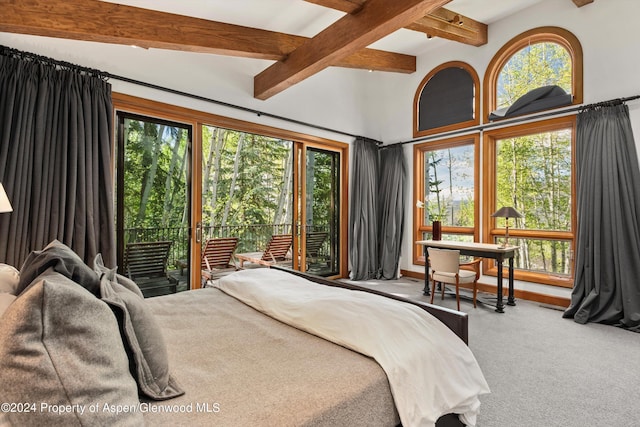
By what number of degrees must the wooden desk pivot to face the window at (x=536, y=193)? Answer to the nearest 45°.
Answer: approximately 180°

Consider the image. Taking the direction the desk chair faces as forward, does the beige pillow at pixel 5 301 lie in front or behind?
behind

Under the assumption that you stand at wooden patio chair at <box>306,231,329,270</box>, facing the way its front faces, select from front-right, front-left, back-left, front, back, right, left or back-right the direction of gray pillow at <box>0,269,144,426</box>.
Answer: front-left

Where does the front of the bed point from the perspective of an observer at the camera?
facing away from the viewer and to the right of the viewer

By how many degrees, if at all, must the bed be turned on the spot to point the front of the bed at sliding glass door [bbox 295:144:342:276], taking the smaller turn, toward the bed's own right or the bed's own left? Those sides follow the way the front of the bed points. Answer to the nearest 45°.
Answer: approximately 45° to the bed's own left

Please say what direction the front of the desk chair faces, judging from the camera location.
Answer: facing away from the viewer and to the right of the viewer

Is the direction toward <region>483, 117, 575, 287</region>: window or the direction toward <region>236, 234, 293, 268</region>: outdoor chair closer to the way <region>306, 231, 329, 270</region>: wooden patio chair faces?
the outdoor chair
